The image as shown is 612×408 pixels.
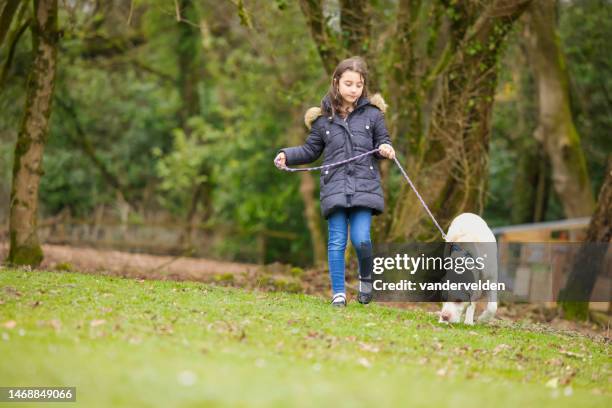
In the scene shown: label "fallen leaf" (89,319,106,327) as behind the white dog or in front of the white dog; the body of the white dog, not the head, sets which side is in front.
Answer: in front

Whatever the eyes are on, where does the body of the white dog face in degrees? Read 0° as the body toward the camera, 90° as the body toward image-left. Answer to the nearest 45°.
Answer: approximately 45°

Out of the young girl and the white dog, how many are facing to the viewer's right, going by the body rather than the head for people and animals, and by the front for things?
0

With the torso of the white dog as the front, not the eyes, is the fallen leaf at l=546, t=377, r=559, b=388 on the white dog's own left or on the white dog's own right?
on the white dog's own left

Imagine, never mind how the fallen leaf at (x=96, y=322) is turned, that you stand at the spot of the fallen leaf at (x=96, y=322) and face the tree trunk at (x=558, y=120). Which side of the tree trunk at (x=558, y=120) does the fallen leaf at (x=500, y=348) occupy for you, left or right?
right

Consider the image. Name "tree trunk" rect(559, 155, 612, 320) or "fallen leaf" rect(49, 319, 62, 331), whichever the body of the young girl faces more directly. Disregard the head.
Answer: the fallen leaf

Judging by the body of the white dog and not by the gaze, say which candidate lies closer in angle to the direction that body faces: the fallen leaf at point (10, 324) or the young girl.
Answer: the fallen leaf

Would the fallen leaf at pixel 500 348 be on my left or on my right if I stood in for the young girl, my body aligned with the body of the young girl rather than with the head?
on my left

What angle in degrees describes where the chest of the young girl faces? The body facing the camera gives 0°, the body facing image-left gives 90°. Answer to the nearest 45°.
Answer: approximately 0°

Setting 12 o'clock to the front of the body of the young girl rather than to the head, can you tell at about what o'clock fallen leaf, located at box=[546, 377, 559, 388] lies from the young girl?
The fallen leaf is roughly at 11 o'clock from the young girl.

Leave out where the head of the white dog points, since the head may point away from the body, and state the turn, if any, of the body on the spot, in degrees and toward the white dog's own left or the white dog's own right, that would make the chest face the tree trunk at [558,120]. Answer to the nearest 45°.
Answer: approximately 135° to the white dog's own right
